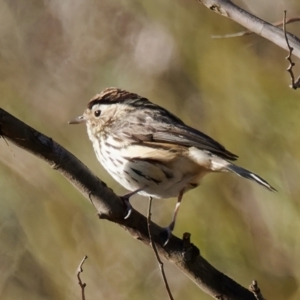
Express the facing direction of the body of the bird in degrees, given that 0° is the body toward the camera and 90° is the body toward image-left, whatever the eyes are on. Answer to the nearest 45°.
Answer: approximately 90°
